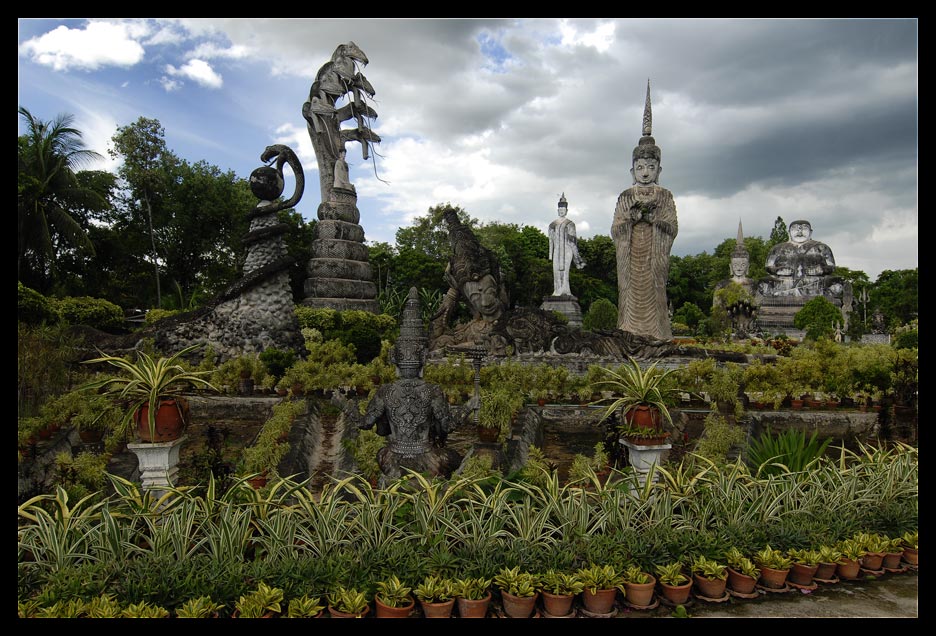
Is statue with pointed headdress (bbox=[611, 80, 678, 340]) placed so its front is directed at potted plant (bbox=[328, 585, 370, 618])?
yes

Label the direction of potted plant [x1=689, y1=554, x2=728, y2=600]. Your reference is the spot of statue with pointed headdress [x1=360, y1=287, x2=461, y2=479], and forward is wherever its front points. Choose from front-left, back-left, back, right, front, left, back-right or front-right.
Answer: back-right

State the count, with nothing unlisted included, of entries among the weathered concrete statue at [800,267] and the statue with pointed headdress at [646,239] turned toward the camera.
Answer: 2

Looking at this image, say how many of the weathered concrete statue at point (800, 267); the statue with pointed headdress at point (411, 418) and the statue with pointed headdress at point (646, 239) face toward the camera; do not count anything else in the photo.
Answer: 2

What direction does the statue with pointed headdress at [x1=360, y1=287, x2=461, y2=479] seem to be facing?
away from the camera

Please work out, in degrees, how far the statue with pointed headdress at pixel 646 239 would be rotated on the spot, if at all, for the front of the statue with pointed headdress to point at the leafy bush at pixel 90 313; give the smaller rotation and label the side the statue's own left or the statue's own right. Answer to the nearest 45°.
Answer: approximately 90° to the statue's own right

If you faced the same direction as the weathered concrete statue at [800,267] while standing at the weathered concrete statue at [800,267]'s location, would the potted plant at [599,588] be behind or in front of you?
in front

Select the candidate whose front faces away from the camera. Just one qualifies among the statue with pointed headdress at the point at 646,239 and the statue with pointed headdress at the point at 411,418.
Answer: the statue with pointed headdress at the point at 411,418

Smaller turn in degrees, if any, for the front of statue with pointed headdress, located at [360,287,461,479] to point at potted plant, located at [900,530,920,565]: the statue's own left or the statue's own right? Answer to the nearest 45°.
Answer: approximately 135° to the statue's own right

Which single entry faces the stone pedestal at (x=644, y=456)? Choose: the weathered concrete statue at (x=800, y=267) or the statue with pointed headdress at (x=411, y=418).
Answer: the weathered concrete statue

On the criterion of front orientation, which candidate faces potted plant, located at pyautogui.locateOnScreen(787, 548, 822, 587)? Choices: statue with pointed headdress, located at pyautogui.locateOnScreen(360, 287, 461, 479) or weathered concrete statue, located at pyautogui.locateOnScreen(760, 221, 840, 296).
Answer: the weathered concrete statue

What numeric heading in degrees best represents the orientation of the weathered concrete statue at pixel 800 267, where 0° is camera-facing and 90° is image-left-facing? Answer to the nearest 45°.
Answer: approximately 0°
